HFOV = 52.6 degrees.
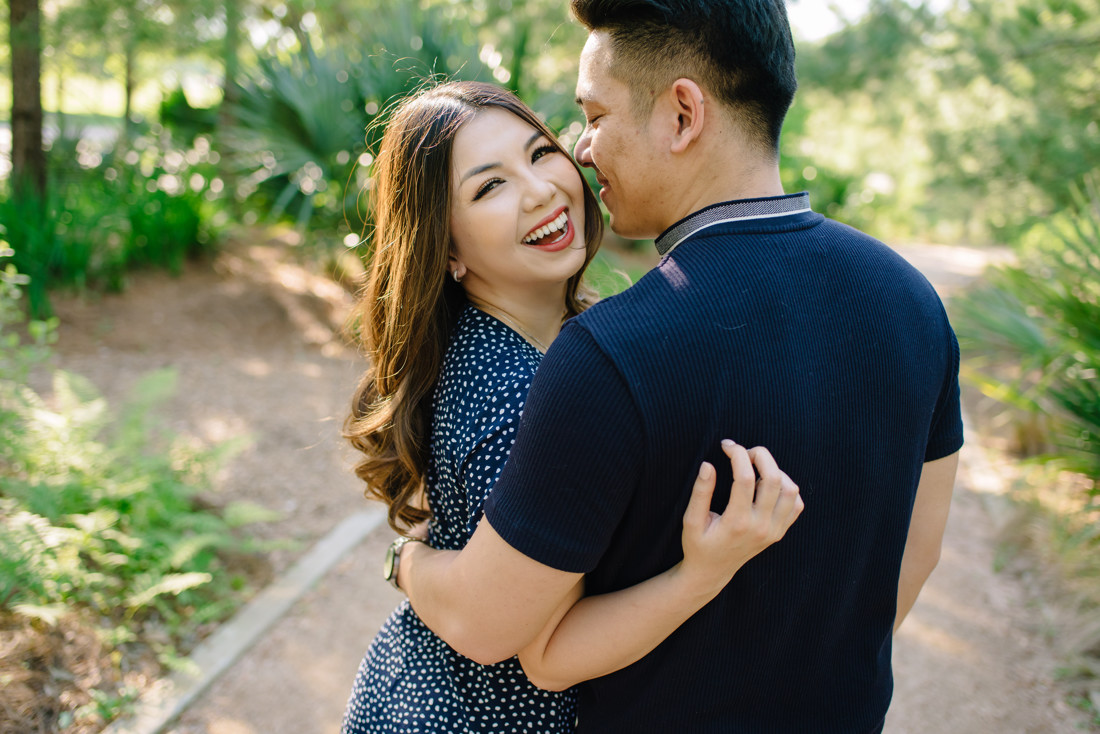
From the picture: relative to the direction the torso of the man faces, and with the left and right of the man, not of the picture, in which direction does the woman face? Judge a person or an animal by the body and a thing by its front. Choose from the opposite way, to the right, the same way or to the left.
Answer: the opposite way

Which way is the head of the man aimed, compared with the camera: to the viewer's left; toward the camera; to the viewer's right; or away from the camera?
to the viewer's left

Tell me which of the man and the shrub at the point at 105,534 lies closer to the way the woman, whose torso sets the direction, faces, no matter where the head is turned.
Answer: the man

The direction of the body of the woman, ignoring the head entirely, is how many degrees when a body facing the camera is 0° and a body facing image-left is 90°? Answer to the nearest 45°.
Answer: approximately 315°

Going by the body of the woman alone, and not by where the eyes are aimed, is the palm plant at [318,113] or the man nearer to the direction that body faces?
the man

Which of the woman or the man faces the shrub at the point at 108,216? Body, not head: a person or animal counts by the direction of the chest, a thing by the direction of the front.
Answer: the man

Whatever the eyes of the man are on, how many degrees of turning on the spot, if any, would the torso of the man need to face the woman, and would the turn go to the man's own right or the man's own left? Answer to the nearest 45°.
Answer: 0° — they already face them

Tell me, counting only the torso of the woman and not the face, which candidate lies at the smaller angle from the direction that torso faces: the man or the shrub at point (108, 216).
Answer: the man

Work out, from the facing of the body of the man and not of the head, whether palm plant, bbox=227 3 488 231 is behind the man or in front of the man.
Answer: in front

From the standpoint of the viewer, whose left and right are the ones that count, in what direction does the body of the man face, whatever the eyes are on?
facing away from the viewer and to the left of the viewer
